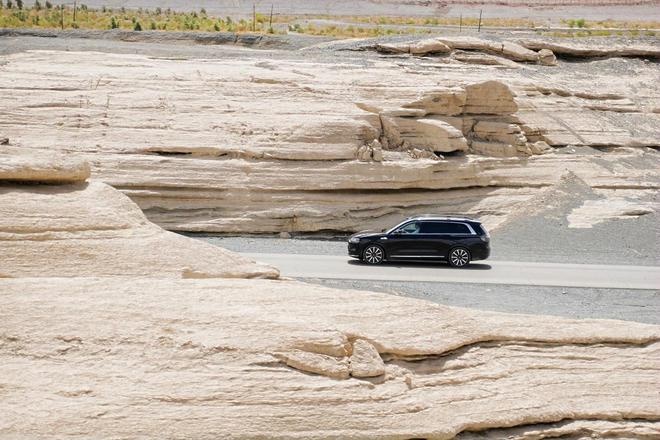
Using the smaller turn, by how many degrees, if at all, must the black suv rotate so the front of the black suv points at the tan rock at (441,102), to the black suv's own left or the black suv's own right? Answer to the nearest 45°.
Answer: approximately 90° to the black suv's own right

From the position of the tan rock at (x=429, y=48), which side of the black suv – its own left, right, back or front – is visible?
right

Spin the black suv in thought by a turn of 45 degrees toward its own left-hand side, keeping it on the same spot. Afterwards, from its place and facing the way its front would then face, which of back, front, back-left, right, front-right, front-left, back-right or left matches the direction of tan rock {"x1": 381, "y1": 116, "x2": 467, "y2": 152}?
back-right

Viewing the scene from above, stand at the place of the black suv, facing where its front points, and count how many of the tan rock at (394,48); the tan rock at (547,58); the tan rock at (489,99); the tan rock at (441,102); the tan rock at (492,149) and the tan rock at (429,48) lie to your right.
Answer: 6

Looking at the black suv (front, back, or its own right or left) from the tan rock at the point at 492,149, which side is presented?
right

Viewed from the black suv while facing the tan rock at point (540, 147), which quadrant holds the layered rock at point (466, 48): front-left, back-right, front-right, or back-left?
front-left

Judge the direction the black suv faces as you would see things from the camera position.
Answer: facing to the left of the viewer

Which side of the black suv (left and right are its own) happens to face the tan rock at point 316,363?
left

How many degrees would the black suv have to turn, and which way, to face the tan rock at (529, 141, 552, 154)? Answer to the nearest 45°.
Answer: approximately 90° to its right

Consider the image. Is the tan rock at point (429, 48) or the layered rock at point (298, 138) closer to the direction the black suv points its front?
the layered rock

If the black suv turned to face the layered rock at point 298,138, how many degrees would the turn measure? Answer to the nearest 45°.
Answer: approximately 45° to its right

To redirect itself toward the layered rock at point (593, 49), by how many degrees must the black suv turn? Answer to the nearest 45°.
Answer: approximately 90° to its right

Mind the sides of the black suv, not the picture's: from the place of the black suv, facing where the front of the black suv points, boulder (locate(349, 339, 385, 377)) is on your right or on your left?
on your left

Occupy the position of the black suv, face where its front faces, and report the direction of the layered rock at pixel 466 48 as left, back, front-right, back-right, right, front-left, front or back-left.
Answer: right
